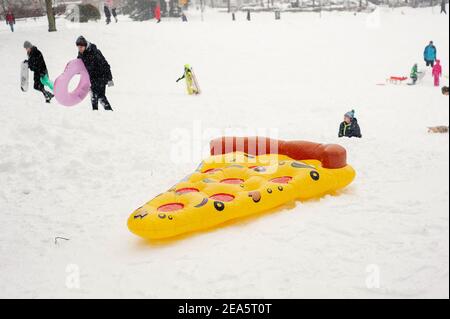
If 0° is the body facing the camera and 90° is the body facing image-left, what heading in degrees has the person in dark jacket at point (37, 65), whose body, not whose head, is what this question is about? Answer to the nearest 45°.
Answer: approximately 90°

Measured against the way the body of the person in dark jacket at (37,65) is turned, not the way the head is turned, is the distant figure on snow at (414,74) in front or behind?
behind

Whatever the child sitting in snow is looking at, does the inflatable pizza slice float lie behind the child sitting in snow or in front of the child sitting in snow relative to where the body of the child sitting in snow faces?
in front

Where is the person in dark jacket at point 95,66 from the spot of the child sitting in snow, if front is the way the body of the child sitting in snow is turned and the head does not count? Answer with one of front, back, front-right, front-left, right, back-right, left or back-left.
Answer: front-right

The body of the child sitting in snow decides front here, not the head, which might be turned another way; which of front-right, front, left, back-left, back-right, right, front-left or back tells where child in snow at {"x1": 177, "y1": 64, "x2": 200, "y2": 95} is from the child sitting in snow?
right

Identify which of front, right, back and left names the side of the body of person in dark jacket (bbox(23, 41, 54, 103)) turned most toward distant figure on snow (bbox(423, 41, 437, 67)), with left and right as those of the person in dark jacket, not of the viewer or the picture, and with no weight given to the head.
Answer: back

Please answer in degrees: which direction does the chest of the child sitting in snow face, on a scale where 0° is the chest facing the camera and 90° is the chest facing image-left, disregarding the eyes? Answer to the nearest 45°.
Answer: approximately 45°

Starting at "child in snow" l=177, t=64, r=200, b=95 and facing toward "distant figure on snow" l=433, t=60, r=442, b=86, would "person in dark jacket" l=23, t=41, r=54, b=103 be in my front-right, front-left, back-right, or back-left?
back-right
